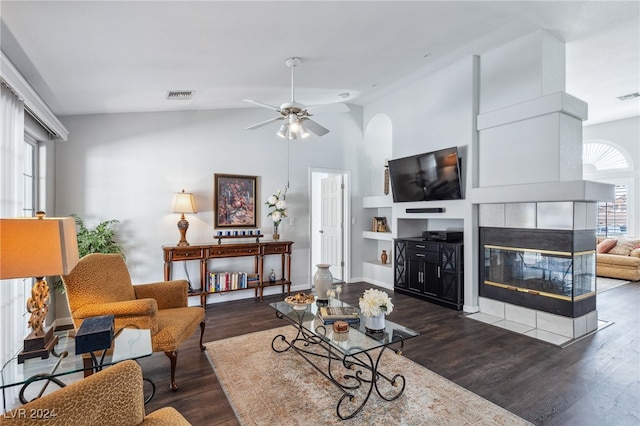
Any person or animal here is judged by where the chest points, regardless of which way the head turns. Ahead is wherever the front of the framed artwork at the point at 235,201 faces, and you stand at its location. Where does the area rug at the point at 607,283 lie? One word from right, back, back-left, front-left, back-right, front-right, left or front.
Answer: left

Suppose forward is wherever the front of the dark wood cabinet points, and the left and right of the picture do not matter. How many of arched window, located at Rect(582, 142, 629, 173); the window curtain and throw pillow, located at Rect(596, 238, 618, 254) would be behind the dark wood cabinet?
2

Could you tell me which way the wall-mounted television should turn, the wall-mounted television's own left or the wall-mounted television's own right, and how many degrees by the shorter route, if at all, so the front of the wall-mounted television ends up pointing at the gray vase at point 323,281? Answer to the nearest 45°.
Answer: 0° — it already faces it

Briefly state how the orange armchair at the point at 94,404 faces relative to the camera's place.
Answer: facing away from the viewer and to the right of the viewer

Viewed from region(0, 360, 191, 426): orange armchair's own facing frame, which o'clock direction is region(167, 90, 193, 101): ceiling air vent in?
The ceiling air vent is roughly at 11 o'clock from the orange armchair.

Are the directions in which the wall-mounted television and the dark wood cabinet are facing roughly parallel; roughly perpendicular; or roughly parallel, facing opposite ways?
roughly parallel

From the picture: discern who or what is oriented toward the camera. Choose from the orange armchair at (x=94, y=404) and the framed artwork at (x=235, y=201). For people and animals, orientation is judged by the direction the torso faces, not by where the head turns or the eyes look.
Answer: the framed artwork

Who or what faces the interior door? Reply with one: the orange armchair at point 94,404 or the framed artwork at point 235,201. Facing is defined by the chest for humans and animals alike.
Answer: the orange armchair

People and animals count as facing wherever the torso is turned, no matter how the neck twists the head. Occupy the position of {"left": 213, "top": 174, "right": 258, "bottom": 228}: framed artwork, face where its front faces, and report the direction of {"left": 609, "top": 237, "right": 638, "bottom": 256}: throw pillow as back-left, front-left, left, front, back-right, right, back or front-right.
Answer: left

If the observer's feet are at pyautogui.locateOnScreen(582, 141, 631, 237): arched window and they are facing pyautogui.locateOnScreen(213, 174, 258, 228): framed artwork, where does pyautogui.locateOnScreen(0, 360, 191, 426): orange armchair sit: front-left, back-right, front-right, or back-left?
front-left

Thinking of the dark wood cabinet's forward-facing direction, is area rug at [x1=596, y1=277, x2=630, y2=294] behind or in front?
behind

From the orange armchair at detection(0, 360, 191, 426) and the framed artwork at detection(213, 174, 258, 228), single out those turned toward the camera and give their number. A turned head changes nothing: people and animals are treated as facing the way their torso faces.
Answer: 1

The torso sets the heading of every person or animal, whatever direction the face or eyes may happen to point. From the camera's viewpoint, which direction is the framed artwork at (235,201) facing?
toward the camera

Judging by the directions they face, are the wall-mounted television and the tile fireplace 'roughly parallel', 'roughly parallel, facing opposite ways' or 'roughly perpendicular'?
roughly parallel

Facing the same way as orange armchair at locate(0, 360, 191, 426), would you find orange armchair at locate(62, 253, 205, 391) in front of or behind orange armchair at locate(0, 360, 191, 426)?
in front
